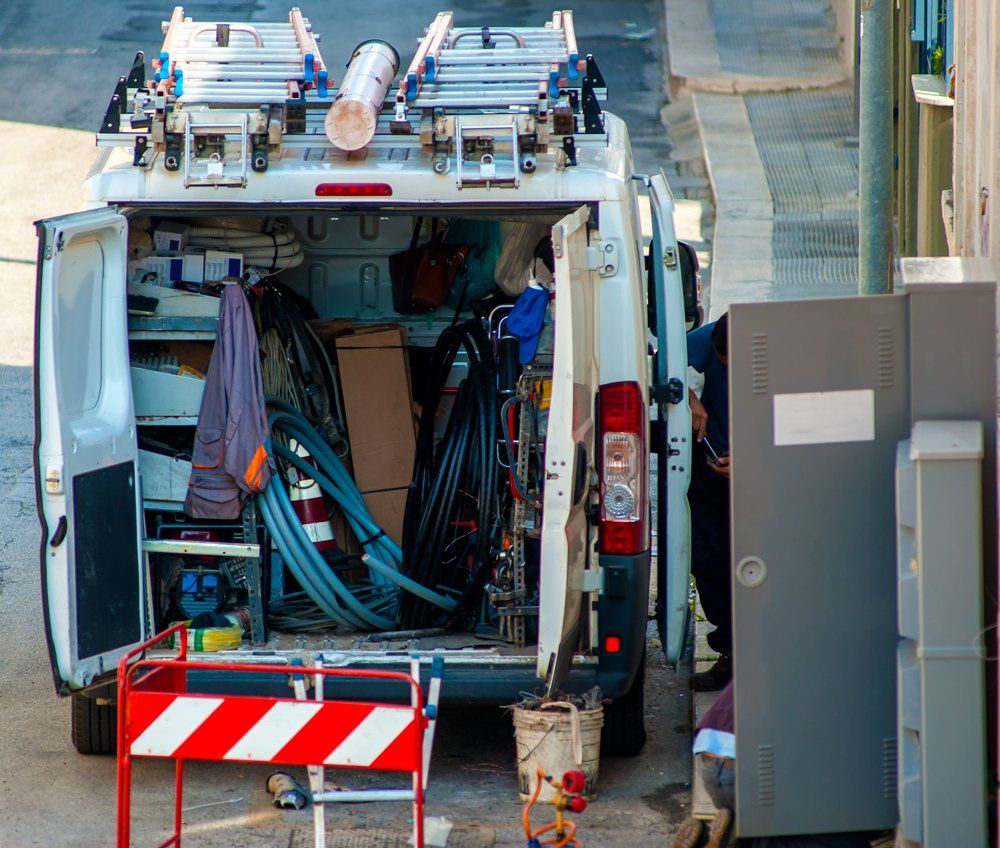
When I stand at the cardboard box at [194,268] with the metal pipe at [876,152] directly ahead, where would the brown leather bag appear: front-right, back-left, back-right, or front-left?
front-left

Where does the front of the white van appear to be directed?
away from the camera

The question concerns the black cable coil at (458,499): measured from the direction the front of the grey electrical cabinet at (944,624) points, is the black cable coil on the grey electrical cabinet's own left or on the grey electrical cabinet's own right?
on the grey electrical cabinet's own right

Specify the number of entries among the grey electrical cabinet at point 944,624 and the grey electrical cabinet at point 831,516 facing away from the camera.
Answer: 0
